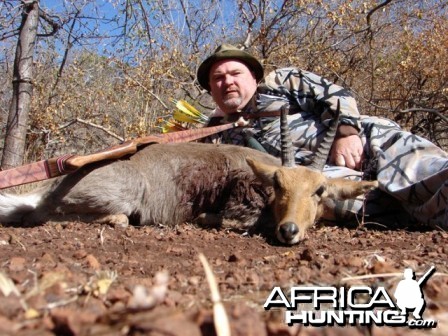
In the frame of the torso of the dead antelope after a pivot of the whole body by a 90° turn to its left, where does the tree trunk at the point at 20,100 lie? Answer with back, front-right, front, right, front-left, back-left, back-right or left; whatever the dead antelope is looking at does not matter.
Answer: front-left

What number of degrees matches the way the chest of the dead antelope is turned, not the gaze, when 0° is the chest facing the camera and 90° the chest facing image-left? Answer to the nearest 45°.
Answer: approximately 270°
